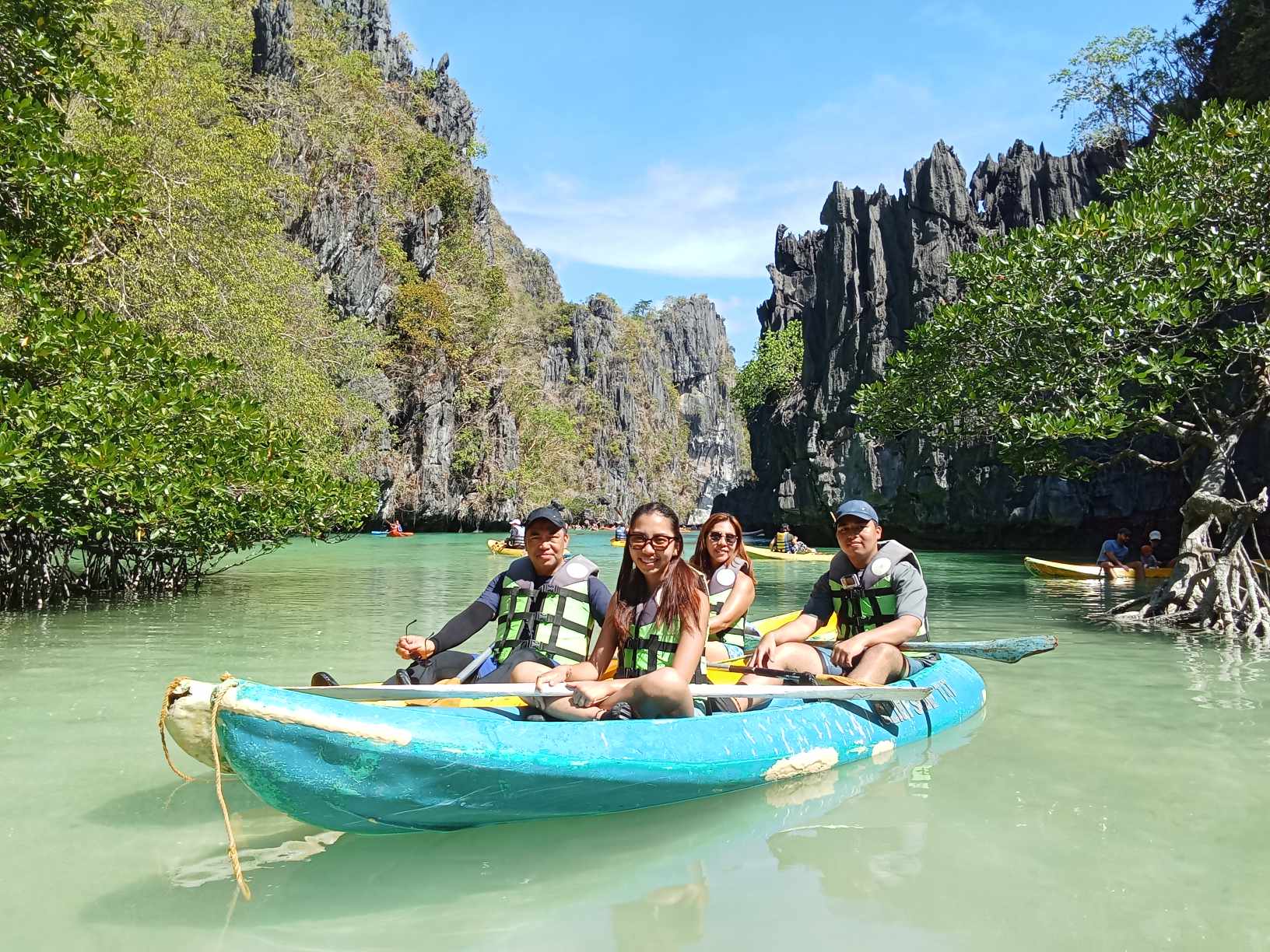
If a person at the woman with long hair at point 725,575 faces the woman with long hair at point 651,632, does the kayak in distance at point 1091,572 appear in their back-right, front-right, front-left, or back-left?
back-left

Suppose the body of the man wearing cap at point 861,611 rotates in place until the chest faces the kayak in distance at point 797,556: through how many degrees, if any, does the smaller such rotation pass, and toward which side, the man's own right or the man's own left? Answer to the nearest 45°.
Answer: approximately 135° to the man's own right

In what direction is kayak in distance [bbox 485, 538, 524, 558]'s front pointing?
to the viewer's left

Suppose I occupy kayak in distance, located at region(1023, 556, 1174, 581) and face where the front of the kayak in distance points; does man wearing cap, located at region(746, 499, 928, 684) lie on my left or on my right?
on my left

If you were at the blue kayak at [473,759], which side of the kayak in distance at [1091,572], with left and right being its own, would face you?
left

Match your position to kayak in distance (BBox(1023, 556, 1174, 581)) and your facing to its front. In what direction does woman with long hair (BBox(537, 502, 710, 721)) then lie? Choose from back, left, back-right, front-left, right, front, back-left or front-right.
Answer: left

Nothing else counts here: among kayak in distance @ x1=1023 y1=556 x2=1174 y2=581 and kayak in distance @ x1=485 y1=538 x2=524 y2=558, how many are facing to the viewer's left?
2

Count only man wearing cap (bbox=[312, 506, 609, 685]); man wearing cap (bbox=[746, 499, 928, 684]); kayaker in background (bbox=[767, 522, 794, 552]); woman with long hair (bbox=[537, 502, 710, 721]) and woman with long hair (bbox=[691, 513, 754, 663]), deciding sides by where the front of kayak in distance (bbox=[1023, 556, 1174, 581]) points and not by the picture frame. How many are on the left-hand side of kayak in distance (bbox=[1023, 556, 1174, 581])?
4

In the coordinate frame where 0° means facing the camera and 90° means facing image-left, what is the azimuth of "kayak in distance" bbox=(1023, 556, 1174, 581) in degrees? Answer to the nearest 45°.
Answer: approximately 90°

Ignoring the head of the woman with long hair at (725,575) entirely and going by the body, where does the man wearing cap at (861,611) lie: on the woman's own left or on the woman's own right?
on the woman's own left
